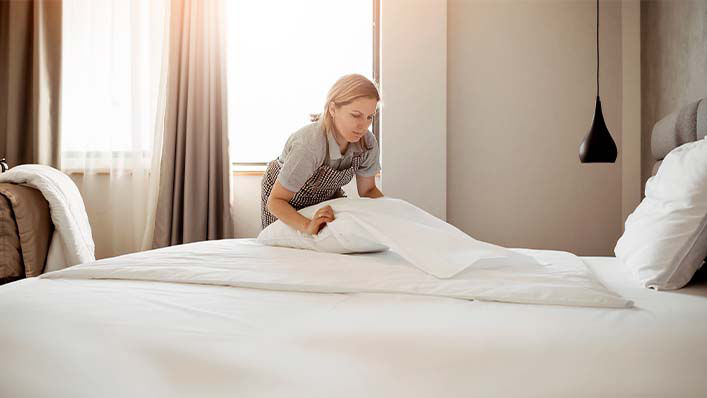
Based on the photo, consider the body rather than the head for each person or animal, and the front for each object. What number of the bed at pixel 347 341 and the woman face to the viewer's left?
1

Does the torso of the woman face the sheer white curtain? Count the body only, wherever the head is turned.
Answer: no

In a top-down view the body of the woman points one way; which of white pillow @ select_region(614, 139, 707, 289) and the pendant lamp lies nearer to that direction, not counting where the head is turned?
the white pillow

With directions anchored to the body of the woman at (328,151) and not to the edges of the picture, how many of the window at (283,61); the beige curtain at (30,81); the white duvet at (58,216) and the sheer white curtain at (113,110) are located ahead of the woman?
0

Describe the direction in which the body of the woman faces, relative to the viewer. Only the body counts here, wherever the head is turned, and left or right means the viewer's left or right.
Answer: facing the viewer and to the right of the viewer

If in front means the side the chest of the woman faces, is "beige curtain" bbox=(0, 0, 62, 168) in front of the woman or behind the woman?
behind

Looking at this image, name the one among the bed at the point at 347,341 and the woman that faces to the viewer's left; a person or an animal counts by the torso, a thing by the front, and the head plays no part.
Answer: the bed

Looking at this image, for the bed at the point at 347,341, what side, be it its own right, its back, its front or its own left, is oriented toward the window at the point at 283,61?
right

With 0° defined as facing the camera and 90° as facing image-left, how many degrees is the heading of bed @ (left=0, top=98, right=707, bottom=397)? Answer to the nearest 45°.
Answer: approximately 90°

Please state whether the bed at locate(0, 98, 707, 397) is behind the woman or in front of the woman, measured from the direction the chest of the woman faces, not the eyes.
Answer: in front

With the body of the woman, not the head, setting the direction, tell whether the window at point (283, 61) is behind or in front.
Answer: behind
